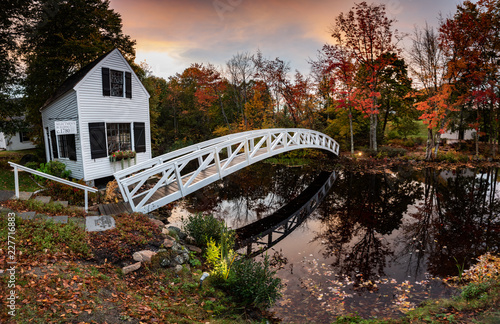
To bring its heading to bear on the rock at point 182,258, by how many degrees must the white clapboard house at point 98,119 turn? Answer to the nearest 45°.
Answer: approximately 45° to its left

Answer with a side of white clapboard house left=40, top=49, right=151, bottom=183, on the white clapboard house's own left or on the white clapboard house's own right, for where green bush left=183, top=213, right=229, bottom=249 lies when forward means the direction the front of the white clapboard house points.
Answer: on the white clapboard house's own left

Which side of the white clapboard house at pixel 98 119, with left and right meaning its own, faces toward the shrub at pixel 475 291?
left

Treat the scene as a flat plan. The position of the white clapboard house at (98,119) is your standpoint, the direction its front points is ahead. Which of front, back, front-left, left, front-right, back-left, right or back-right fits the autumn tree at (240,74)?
back

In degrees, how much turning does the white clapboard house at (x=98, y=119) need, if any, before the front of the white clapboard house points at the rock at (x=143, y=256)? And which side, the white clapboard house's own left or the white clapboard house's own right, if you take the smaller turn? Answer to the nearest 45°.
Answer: approximately 45° to the white clapboard house's own left

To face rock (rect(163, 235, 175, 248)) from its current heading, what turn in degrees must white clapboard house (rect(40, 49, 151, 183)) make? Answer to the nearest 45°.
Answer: approximately 45° to its left

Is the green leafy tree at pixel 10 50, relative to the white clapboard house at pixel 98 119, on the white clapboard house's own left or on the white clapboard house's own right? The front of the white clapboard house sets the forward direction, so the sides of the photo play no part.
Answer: on the white clapboard house's own right

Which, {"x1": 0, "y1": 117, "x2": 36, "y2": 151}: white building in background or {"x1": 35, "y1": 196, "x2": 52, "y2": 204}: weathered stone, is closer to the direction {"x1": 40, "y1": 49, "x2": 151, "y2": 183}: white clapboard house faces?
the weathered stone

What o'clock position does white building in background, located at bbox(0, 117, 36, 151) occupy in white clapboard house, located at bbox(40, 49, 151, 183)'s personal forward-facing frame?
The white building in background is roughly at 4 o'clock from the white clapboard house.

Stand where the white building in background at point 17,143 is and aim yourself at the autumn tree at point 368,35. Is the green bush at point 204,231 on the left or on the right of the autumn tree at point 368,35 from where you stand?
right

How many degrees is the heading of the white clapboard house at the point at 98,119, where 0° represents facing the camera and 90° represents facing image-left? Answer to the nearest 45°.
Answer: approximately 45°
